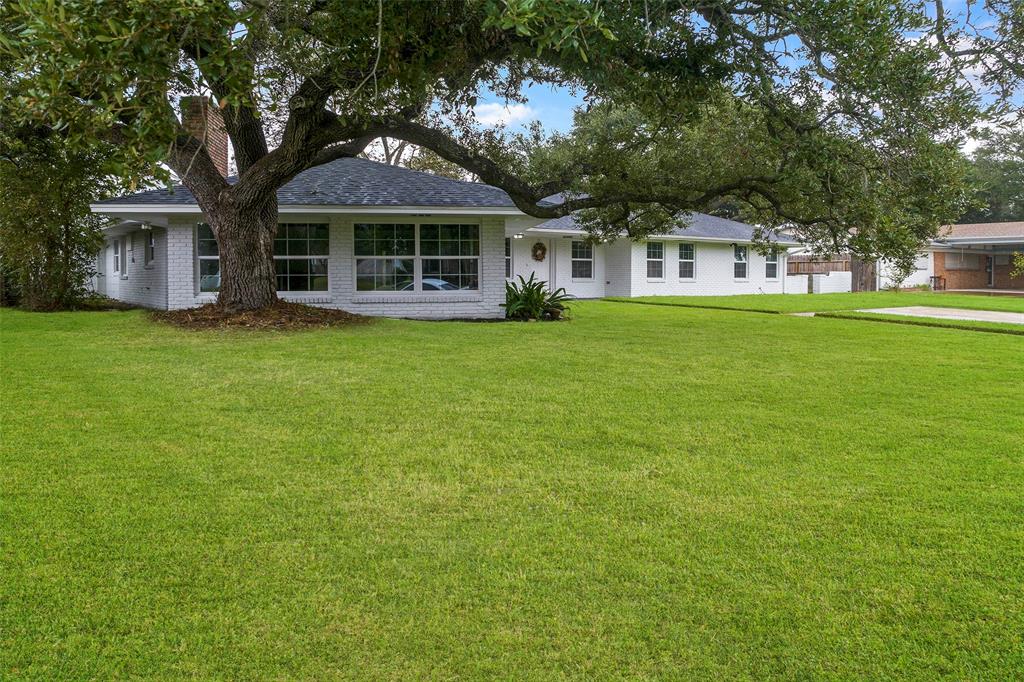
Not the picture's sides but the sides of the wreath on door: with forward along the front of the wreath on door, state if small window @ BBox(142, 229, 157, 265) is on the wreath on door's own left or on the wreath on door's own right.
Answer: on the wreath on door's own right

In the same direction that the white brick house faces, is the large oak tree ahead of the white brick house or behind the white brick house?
ahead

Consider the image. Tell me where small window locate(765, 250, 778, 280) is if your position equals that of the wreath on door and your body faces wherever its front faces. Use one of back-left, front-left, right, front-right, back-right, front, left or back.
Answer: back-left

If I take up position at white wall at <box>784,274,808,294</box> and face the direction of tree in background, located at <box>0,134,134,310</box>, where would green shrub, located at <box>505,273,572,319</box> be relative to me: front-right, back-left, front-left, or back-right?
front-left

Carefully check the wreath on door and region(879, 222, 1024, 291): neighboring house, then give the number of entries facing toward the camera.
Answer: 2

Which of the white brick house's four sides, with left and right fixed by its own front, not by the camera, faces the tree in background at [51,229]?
right

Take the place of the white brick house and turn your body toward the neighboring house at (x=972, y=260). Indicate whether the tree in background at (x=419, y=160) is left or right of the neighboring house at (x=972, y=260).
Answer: left

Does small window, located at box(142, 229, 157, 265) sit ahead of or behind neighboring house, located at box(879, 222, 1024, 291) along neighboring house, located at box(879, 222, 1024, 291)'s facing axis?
ahead

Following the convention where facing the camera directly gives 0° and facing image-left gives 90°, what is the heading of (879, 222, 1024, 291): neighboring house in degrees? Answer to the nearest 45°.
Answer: approximately 0°

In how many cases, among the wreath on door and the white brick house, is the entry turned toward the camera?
2

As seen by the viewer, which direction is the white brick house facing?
toward the camera

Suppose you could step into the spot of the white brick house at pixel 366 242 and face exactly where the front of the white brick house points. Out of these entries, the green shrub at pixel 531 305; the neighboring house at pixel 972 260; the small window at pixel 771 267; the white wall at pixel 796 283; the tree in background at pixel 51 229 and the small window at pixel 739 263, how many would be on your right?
1

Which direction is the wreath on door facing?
toward the camera

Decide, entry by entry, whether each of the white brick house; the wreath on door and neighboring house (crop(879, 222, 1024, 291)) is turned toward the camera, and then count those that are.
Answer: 3
